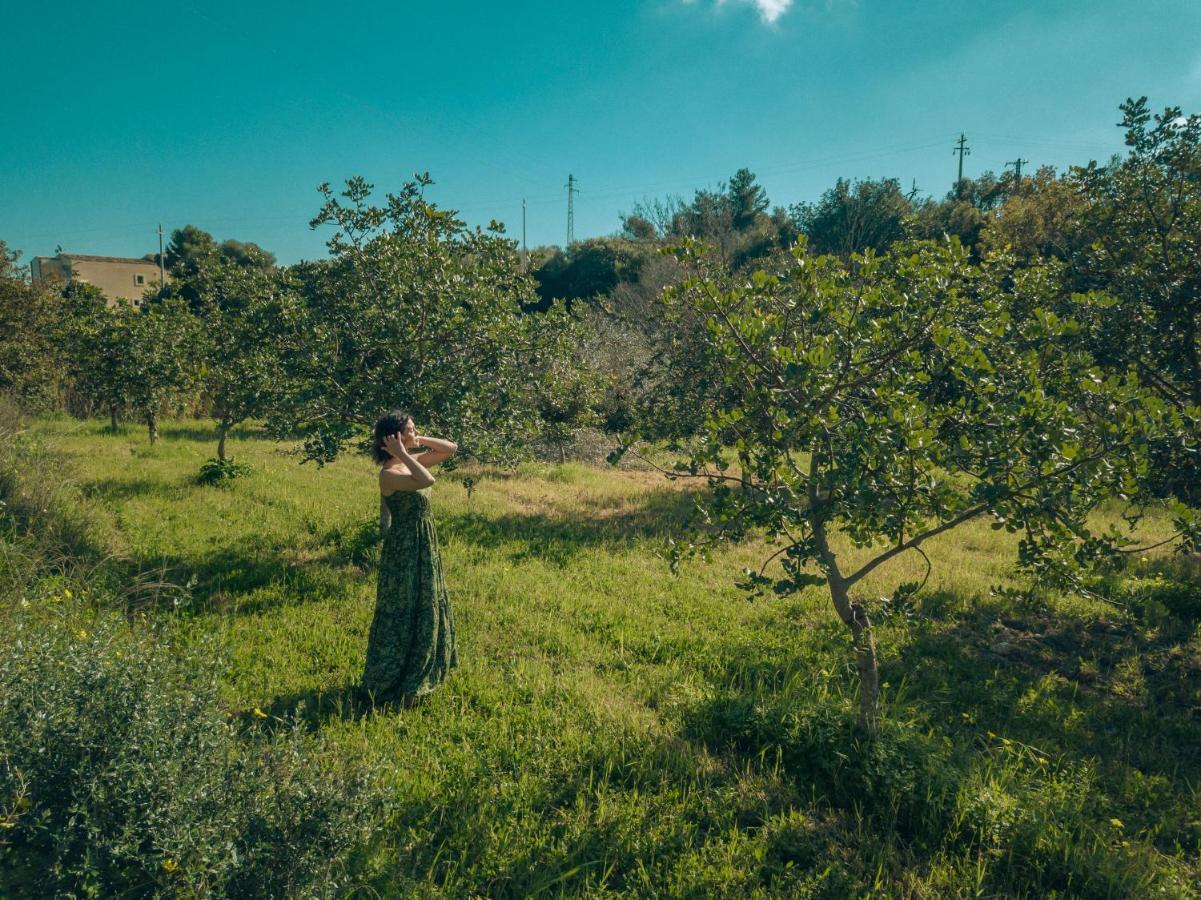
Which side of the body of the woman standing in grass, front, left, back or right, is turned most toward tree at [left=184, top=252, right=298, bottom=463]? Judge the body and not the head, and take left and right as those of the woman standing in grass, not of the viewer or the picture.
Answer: left

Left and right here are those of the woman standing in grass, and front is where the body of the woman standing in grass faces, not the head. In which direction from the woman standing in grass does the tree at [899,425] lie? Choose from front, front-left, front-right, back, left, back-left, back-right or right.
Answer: front-right

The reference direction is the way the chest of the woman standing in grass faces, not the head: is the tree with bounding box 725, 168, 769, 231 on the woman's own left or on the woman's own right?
on the woman's own left

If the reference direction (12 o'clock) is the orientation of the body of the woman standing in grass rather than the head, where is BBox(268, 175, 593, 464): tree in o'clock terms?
The tree is roughly at 9 o'clock from the woman standing in grass.

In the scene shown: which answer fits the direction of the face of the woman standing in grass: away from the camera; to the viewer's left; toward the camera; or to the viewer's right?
to the viewer's right

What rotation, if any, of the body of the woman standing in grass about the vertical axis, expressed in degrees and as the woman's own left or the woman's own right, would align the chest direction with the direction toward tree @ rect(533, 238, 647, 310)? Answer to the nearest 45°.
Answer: approximately 90° to the woman's own left

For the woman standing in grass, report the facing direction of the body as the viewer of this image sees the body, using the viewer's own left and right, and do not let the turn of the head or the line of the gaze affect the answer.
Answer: facing to the right of the viewer

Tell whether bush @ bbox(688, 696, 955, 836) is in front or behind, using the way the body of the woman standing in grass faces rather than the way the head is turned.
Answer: in front

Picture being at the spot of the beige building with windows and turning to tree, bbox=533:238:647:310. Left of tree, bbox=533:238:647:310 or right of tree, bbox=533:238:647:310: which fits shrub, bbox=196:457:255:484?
right

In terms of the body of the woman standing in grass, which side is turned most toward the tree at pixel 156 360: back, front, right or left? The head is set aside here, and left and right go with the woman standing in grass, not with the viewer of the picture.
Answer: left

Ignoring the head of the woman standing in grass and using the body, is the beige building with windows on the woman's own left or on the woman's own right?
on the woman's own left

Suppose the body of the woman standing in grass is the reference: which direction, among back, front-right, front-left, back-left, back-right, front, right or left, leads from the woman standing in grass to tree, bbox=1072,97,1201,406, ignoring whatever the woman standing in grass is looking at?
front

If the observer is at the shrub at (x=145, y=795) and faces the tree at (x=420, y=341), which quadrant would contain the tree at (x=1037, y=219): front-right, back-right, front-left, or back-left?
front-right
